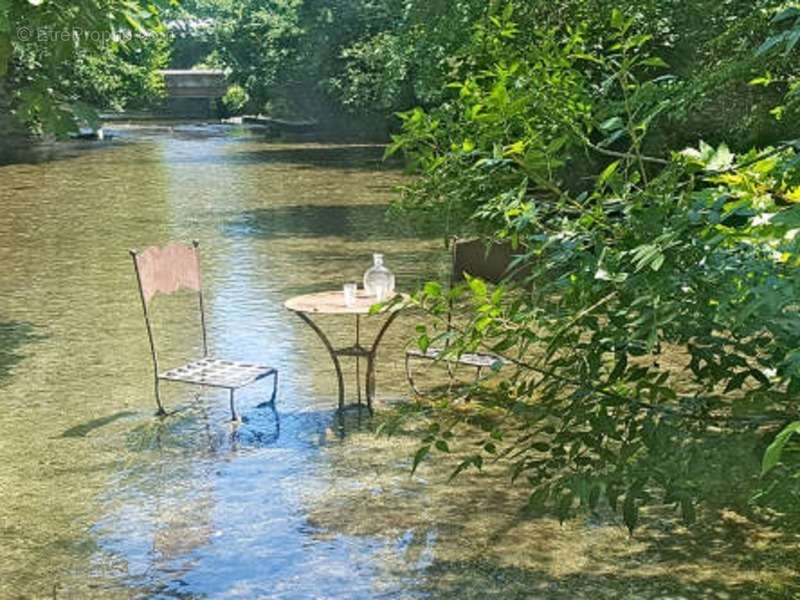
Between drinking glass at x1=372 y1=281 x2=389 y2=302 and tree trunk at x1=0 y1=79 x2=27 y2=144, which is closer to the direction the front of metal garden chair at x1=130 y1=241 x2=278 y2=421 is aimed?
the drinking glass

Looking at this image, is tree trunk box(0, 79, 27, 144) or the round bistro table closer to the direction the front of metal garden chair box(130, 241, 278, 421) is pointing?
the round bistro table

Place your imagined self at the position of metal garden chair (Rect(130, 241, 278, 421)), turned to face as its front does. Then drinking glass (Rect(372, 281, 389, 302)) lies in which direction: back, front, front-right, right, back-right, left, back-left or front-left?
front-left

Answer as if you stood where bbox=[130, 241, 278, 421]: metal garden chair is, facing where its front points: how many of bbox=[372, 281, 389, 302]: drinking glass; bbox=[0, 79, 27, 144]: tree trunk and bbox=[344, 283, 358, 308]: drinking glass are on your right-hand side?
0

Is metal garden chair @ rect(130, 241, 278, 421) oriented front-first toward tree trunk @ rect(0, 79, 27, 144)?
no

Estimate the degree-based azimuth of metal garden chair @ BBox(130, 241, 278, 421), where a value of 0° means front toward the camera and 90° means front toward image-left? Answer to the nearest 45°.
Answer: approximately 315°

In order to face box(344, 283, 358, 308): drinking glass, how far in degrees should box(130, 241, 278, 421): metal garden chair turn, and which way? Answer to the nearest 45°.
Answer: approximately 45° to its left

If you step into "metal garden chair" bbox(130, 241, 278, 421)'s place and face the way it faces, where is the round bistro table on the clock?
The round bistro table is roughly at 11 o'clock from the metal garden chair.

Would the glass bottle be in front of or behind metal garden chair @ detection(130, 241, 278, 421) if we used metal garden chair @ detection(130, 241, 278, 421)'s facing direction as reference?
in front

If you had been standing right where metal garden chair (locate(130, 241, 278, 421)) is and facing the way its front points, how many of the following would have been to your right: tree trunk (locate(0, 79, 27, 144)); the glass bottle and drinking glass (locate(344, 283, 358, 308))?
0
